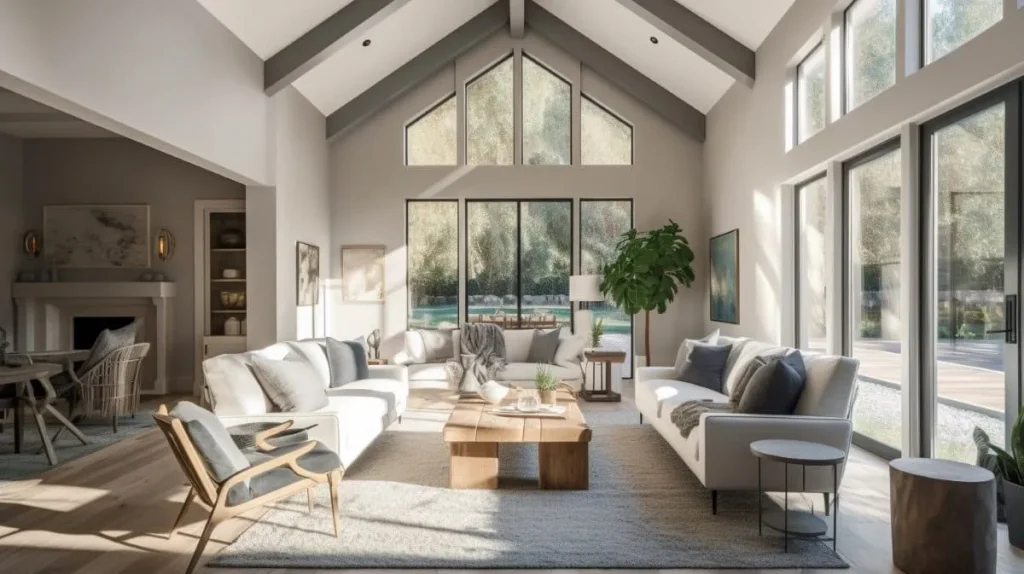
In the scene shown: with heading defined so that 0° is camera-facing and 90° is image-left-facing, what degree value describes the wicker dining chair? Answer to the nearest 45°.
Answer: approximately 135°

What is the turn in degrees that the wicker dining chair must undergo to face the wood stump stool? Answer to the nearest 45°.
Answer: approximately 180°

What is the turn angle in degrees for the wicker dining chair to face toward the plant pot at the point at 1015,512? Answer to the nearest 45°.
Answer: approximately 180°

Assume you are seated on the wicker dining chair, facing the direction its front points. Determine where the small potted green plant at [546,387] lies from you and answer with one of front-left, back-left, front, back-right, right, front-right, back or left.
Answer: back

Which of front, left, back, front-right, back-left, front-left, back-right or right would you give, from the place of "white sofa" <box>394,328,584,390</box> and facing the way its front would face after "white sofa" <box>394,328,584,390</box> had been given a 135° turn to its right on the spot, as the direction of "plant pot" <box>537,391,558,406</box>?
back-left

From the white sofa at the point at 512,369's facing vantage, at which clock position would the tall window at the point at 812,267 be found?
The tall window is roughly at 10 o'clock from the white sofa.

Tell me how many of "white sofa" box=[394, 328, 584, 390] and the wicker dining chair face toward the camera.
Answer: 1

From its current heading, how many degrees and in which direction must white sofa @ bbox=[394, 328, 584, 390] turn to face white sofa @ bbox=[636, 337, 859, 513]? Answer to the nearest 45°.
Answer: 0° — it already faces it

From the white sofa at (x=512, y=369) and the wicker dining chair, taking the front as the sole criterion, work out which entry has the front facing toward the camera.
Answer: the white sofa

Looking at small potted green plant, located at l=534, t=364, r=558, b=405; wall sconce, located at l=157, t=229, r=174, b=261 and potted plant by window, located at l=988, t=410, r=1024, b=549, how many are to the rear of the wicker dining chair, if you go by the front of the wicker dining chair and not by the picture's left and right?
2

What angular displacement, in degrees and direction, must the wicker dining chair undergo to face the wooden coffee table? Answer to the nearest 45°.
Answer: approximately 180°

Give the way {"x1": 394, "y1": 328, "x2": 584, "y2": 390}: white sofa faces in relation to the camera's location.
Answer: facing the viewer

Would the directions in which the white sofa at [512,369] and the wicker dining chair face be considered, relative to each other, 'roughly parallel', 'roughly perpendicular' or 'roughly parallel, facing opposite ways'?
roughly perpendicular
